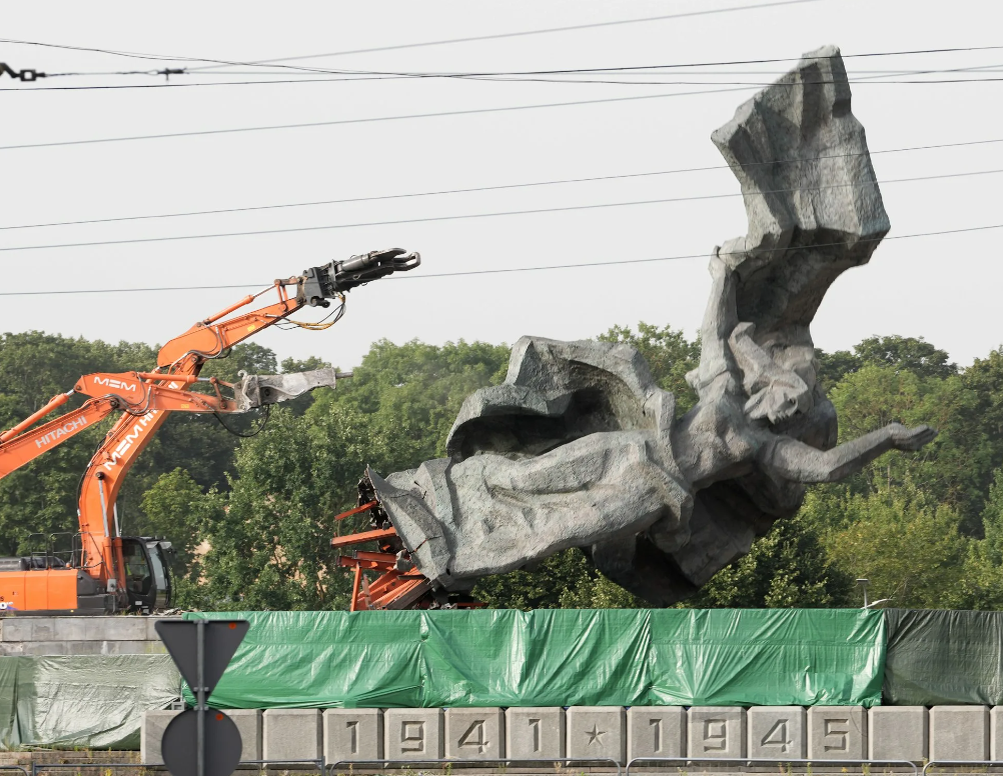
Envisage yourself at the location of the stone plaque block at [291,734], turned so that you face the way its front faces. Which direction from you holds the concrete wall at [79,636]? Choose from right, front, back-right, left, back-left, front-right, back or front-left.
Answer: back-right

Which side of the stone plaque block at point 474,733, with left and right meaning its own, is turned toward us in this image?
front

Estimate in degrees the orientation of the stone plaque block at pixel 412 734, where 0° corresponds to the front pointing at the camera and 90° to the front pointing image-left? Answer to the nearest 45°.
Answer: approximately 0°

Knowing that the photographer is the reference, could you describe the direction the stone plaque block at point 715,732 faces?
facing the viewer

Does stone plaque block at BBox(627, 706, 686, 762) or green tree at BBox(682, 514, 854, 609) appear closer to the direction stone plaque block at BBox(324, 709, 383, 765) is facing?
the stone plaque block

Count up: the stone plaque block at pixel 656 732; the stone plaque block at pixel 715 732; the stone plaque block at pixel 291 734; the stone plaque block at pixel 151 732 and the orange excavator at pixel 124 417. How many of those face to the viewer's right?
1

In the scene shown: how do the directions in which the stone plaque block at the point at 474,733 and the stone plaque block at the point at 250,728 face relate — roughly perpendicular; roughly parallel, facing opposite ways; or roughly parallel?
roughly parallel

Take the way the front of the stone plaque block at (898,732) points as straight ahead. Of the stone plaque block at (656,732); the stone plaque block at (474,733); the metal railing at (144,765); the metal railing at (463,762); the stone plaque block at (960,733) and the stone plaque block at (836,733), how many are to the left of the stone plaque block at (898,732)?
1

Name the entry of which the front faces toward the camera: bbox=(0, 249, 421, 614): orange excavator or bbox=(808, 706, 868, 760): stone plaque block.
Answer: the stone plaque block

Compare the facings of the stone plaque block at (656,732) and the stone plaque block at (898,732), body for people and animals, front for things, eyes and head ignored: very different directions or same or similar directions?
same or similar directions

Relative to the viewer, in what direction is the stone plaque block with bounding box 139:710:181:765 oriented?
toward the camera
